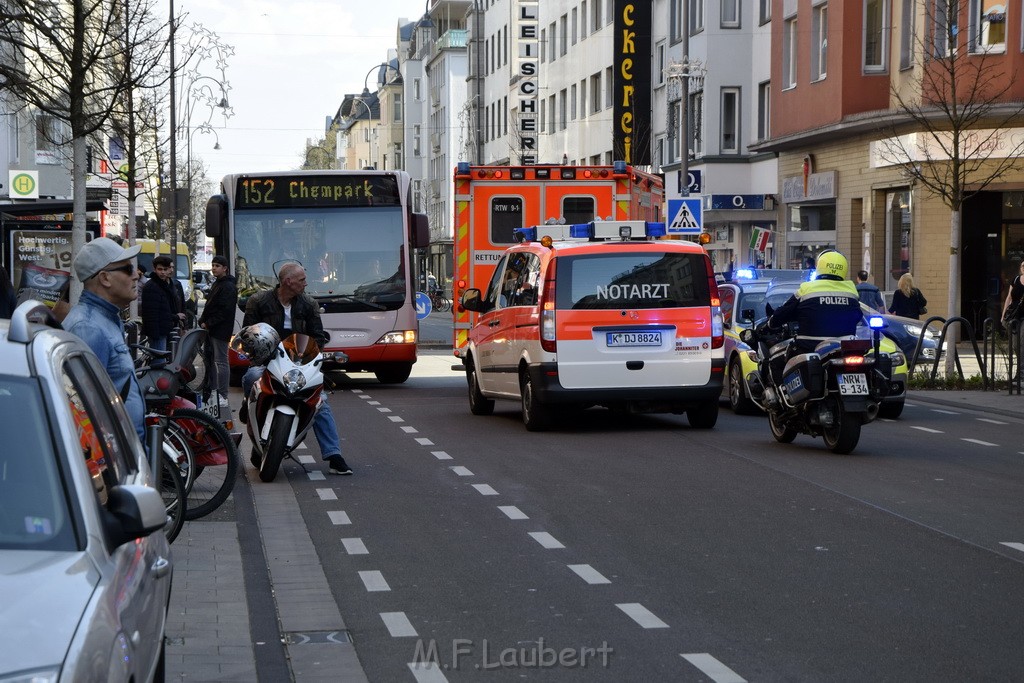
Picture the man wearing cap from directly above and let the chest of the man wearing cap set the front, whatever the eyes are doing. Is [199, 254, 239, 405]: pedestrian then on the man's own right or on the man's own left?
on the man's own left

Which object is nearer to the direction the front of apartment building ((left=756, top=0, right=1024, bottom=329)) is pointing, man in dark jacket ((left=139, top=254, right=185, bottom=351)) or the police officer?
the man in dark jacket

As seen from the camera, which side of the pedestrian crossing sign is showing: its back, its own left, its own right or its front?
front

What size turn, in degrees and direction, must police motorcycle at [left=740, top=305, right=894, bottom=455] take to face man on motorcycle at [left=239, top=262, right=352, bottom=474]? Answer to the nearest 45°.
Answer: approximately 45° to its left

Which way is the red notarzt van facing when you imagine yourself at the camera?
facing away from the viewer and to the left of the viewer

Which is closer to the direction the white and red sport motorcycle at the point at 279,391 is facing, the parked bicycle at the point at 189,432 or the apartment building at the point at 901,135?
the parked bicycle

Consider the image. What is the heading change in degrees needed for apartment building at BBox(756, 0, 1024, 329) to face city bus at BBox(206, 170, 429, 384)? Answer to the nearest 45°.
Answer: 0° — it already faces it

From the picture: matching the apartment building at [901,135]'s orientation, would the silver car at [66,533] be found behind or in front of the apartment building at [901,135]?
in front

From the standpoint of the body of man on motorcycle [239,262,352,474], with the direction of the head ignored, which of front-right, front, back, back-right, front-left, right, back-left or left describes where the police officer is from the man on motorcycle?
left

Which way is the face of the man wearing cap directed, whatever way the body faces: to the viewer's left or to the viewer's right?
to the viewer's right

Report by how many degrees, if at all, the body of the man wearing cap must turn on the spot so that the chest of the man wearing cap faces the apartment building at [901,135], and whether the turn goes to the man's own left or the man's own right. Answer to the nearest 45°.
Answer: approximately 45° to the man's own left

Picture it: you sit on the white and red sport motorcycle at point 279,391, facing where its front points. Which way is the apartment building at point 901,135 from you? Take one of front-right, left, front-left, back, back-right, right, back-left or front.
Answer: back-left

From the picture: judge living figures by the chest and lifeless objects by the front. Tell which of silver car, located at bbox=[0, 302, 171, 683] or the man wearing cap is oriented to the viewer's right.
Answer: the man wearing cap
